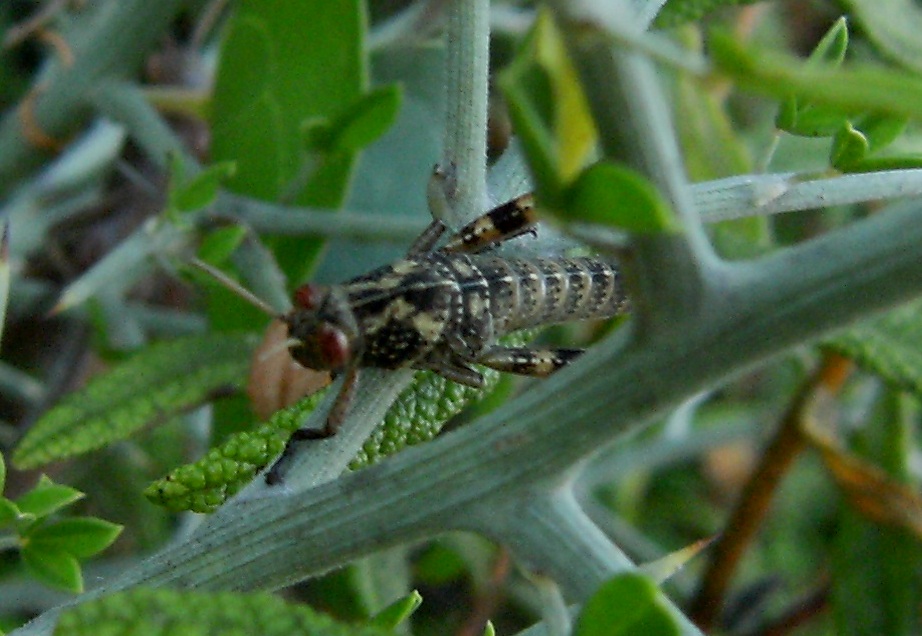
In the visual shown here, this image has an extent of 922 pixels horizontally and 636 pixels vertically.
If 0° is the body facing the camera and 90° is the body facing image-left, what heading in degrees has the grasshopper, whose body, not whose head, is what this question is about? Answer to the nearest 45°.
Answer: approximately 90°

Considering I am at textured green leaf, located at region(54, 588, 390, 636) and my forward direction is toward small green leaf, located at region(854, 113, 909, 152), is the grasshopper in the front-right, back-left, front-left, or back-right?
front-left
